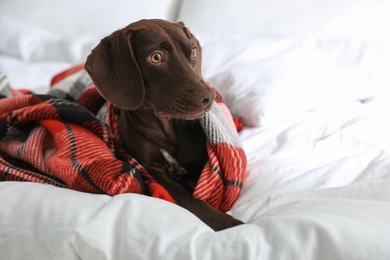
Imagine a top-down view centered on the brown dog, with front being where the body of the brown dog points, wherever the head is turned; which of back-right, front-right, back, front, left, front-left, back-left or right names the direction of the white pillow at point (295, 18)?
left

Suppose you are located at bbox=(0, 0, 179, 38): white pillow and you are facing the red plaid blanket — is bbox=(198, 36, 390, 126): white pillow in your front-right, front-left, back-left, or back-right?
front-left

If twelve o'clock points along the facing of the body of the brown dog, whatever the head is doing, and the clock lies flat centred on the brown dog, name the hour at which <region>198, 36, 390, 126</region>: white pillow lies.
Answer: The white pillow is roughly at 9 o'clock from the brown dog.

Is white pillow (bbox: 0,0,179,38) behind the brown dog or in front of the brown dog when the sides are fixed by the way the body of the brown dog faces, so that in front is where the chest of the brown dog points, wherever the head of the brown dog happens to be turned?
behind

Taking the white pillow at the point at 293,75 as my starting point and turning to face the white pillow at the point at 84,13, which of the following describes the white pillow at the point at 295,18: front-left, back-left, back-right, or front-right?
front-right

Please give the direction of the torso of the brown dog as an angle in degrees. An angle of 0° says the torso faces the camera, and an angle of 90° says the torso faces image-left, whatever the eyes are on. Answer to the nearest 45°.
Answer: approximately 315°
